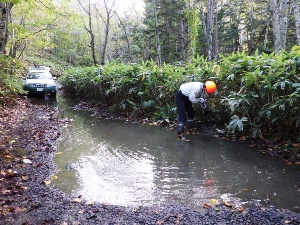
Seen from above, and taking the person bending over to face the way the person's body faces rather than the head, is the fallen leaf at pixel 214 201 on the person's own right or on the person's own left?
on the person's own right

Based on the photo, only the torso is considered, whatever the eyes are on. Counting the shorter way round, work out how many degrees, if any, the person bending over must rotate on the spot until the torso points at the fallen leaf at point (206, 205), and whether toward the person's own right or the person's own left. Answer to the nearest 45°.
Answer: approximately 90° to the person's own right

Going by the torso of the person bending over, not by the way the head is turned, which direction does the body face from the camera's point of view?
to the viewer's right

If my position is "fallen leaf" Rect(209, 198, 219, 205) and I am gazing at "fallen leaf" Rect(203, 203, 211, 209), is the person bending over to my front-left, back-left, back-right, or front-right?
back-right
